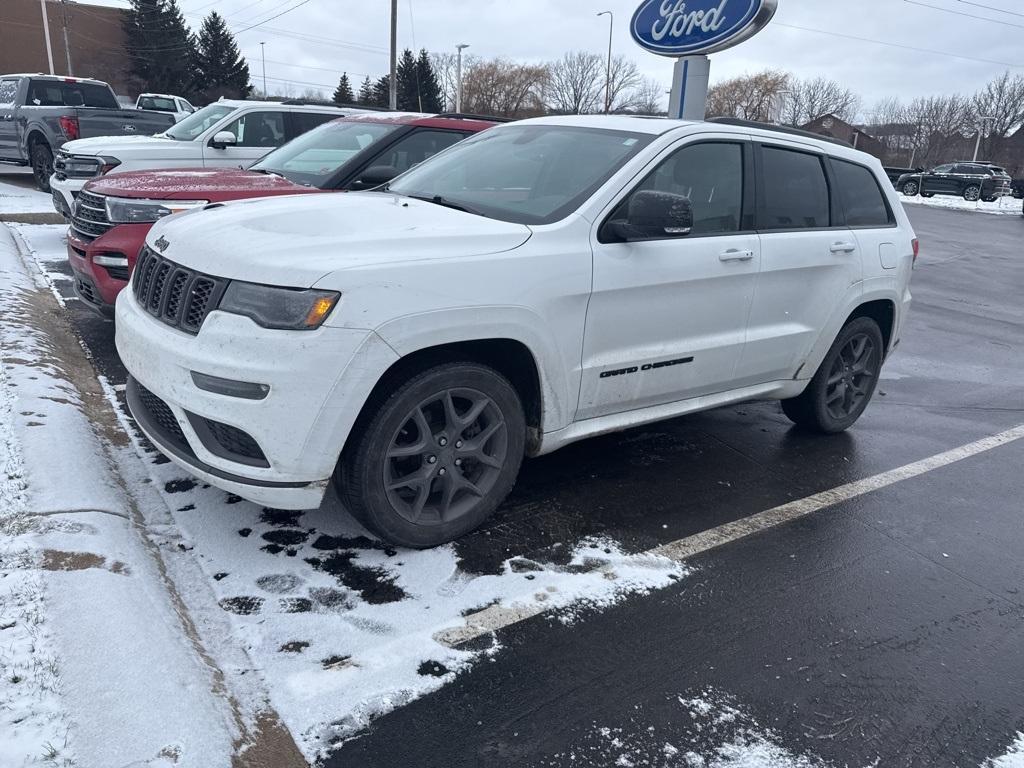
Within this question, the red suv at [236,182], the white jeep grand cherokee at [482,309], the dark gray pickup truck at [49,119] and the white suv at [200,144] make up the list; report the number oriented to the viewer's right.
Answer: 0

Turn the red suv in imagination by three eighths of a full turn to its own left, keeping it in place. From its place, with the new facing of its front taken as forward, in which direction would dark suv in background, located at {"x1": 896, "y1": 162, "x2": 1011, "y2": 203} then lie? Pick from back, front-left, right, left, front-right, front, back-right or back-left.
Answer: front-left

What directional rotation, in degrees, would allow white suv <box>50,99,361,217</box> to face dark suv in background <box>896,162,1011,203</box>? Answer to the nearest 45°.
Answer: approximately 180°

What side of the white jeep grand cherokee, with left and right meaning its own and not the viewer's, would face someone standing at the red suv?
right

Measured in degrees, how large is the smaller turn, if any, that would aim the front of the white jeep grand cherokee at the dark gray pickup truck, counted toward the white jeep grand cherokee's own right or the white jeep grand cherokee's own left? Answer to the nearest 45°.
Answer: approximately 90° to the white jeep grand cherokee's own right

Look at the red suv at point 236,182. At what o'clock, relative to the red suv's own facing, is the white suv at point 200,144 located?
The white suv is roughly at 4 o'clock from the red suv.

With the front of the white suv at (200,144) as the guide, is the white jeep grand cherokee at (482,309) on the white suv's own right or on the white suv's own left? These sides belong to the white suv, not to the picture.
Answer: on the white suv's own left

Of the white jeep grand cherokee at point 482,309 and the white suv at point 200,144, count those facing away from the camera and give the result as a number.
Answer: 0

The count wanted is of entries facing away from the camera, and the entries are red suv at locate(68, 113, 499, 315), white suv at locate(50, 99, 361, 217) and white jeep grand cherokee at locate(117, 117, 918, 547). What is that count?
0

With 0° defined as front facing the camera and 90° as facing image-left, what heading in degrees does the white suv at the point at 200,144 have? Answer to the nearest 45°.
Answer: approximately 45°

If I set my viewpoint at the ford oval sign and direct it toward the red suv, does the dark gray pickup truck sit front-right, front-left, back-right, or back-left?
front-right

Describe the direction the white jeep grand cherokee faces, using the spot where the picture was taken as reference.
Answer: facing the viewer and to the left of the viewer
